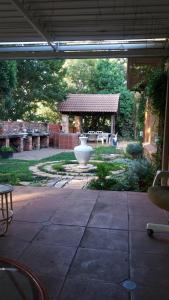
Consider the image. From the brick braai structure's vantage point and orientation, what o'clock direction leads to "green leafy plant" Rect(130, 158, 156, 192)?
The green leafy plant is roughly at 1 o'clock from the brick braai structure.

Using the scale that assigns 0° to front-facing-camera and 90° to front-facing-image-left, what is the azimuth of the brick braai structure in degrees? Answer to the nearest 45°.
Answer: approximately 315°

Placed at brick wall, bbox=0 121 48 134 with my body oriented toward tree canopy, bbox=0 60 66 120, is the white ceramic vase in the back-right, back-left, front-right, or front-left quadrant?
back-right

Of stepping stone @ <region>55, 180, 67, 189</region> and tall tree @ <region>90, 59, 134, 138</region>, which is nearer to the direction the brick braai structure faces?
the stepping stone

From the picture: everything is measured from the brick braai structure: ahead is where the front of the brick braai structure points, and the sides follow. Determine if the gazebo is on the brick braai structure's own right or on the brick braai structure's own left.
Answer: on the brick braai structure's own left

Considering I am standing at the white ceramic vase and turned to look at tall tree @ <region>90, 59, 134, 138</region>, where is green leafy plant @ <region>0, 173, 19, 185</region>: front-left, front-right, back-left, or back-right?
back-left

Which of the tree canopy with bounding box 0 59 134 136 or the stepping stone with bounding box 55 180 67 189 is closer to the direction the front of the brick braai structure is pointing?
the stepping stone

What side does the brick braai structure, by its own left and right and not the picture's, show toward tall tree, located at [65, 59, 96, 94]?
left
